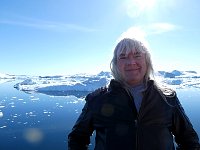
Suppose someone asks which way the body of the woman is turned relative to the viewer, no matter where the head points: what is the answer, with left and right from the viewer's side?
facing the viewer
